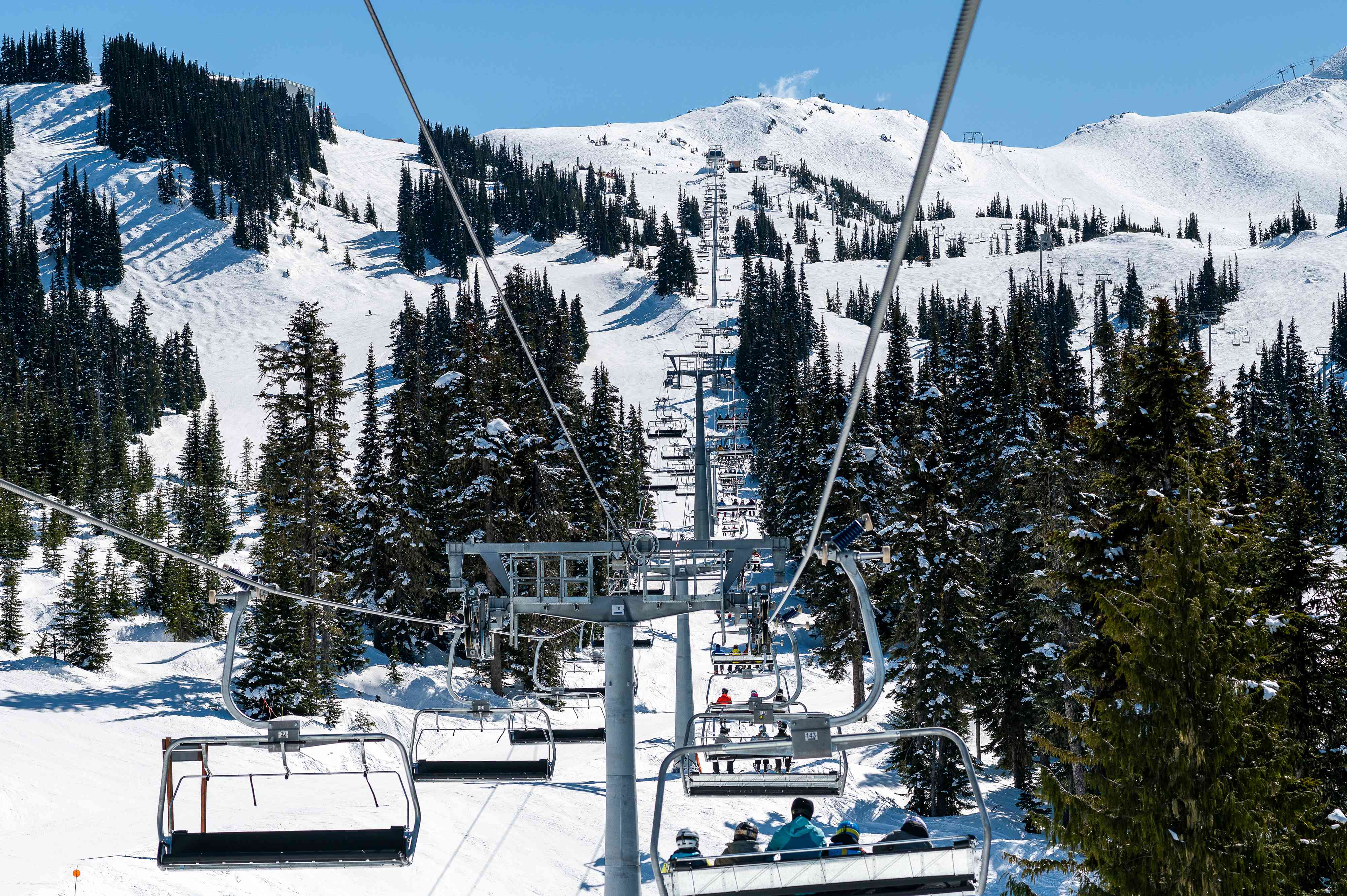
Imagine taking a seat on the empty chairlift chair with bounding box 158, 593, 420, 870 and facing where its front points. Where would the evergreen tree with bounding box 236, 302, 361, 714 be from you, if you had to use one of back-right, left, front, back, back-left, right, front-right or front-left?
back

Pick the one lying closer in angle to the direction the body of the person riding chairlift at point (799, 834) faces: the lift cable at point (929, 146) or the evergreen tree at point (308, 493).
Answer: the evergreen tree

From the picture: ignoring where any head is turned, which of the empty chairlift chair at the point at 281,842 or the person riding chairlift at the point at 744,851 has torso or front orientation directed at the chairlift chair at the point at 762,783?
the person riding chairlift

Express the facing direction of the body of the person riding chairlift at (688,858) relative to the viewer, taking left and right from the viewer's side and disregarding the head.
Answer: facing away from the viewer

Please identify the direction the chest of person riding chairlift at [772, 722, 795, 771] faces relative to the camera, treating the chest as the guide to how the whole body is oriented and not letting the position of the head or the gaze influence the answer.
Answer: away from the camera

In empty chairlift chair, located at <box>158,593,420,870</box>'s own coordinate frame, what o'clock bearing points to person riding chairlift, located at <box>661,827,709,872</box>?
The person riding chairlift is roughly at 10 o'clock from the empty chairlift chair.

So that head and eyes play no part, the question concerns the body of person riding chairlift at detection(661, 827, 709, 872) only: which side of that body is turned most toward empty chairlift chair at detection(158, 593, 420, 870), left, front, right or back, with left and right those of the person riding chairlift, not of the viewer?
left

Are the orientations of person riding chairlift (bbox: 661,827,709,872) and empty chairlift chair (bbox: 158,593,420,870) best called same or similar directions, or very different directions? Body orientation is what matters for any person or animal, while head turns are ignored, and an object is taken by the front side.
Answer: very different directions

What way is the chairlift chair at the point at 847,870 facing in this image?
away from the camera

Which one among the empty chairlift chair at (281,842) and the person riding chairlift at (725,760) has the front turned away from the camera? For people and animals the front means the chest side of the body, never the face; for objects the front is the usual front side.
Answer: the person riding chairlift

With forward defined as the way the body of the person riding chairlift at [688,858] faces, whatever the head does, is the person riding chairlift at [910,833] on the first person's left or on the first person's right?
on the first person's right

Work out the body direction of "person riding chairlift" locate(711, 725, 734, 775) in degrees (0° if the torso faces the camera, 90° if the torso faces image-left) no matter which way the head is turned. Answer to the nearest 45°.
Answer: approximately 180°

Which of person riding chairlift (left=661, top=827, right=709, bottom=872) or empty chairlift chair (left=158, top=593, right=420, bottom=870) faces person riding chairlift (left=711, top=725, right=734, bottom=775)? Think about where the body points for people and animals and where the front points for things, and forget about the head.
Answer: person riding chairlift (left=661, top=827, right=709, bottom=872)

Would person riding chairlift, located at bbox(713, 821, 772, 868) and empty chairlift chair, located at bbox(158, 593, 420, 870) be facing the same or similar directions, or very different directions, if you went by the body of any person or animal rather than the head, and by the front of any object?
very different directions
